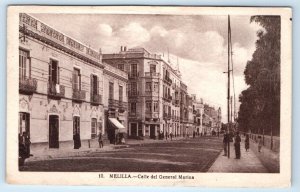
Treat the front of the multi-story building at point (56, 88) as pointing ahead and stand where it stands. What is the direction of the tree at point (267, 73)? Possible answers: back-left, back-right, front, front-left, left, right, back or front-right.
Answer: front-left

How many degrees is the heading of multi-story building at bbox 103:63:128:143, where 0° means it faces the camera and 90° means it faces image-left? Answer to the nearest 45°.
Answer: approximately 315°

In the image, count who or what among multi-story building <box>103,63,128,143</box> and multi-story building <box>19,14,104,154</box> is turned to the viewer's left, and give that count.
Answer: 0

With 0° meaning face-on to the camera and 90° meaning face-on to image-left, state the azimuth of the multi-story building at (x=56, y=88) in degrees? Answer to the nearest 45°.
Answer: approximately 315°
